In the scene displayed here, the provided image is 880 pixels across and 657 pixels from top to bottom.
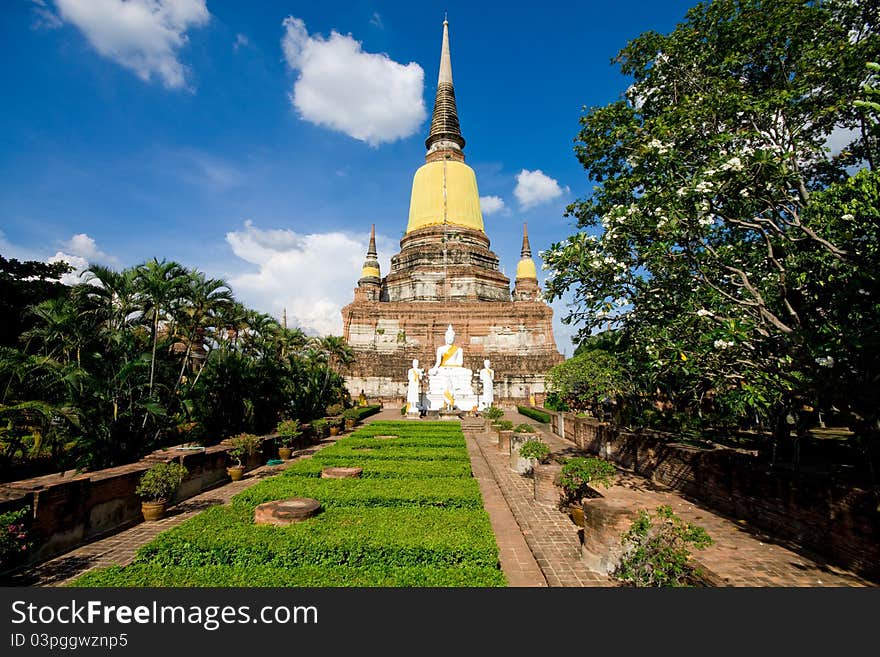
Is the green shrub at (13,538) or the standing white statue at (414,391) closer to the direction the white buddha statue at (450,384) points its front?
the green shrub

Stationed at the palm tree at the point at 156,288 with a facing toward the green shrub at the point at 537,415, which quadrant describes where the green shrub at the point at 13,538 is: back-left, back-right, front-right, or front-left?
back-right

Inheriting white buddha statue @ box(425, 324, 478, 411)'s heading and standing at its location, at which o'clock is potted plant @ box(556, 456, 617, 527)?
The potted plant is roughly at 12 o'clock from the white buddha statue.

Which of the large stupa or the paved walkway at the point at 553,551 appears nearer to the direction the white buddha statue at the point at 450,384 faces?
the paved walkway

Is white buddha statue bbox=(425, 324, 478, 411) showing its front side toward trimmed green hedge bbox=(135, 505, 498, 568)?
yes

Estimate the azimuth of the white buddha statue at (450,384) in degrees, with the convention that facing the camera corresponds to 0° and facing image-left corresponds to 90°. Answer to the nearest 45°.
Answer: approximately 0°

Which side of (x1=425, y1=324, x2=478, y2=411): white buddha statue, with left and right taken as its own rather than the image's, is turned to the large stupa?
back

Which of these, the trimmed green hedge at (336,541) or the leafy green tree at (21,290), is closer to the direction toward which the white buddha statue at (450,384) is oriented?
the trimmed green hedge

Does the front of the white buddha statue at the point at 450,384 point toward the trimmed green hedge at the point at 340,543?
yes

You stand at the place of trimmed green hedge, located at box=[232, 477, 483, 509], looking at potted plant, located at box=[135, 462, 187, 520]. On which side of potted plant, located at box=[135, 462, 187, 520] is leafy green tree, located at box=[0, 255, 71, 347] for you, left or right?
right

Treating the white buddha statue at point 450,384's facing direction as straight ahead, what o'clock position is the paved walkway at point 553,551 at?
The paved walkway is roughly at 12 o'clock from the white buddha statue.

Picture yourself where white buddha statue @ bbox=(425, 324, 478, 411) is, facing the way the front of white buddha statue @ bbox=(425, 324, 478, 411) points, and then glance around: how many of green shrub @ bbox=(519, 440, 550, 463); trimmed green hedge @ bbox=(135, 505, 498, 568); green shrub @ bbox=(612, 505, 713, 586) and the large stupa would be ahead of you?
3

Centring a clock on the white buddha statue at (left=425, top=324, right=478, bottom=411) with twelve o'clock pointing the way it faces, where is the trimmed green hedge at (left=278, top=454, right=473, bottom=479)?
The trimmed green hedge is roughly at 12 o'clock from the white buddha statue.

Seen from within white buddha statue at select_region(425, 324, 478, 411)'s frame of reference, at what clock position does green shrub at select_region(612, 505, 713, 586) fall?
The green shrub is roughly at 12 o'clock from the white buddha statue.
